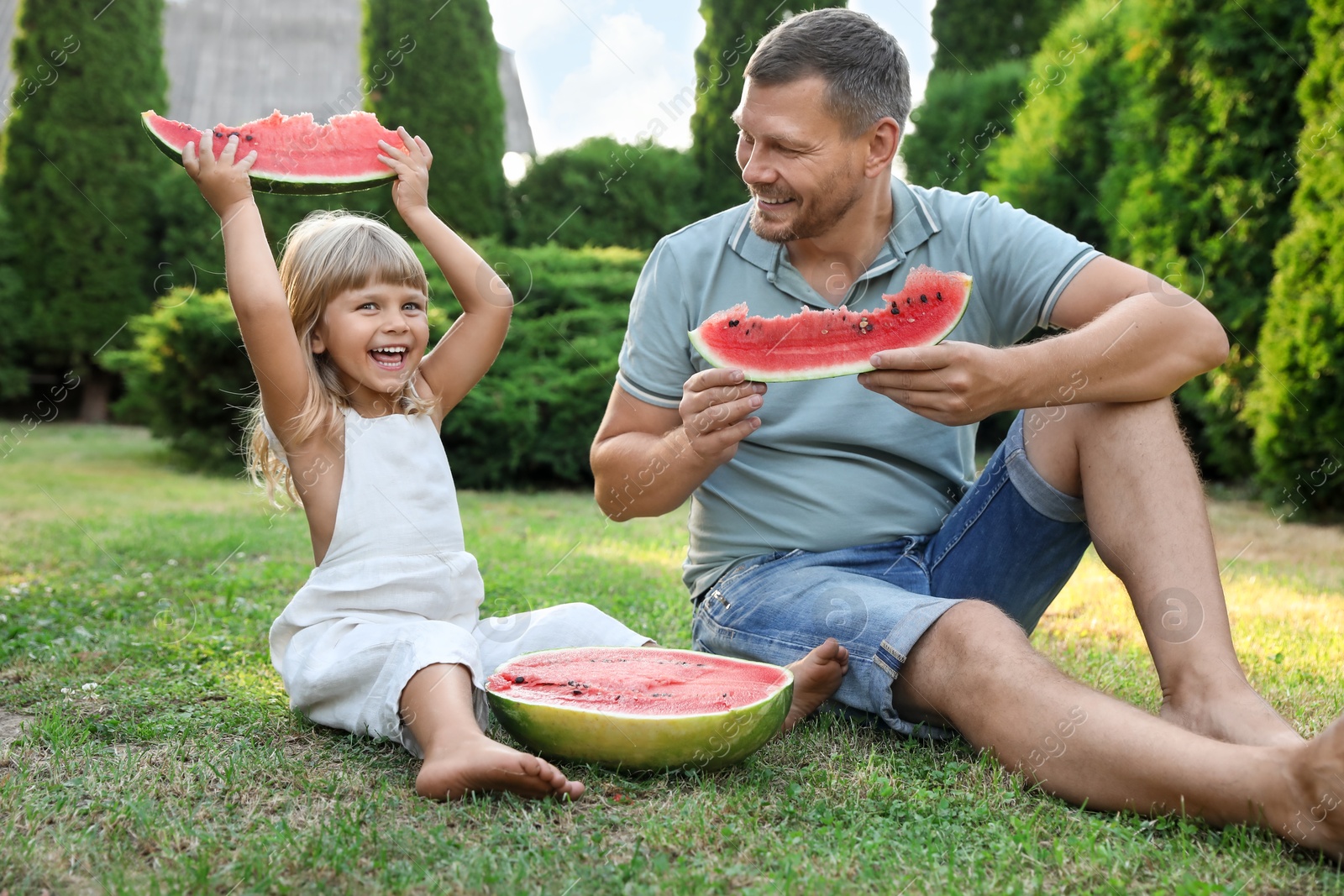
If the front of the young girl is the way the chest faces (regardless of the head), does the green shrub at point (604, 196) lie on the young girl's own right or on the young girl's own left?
on the young girl's own left

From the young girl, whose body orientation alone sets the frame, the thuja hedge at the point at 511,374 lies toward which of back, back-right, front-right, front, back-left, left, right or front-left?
back-left

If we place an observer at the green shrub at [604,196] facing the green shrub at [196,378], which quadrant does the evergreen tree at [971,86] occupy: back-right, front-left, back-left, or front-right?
back-left

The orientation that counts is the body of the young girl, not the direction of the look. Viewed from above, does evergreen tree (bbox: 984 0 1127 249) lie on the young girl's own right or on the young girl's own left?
on the young girl's own left

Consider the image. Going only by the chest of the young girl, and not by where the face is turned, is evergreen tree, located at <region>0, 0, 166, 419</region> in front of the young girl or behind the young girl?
behind

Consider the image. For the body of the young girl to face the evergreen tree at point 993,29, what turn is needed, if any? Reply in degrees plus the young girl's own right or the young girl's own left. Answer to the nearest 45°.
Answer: approximately 90° to the young girl's own left

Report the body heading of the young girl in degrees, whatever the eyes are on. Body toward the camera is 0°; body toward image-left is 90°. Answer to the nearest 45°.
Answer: approximately 315°

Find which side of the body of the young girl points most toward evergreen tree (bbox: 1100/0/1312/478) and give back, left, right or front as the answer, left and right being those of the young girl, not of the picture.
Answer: left

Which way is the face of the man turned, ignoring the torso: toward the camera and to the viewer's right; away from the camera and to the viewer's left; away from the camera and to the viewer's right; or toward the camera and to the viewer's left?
toward the camera and to the viewer's left

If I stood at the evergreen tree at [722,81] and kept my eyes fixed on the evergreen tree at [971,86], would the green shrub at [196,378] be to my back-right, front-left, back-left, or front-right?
back-right

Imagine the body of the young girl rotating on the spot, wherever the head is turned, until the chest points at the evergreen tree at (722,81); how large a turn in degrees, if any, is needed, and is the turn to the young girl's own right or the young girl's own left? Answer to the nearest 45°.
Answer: approximately 135° to the young girl's own left
